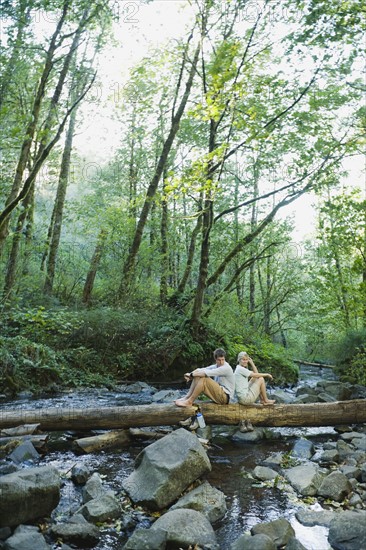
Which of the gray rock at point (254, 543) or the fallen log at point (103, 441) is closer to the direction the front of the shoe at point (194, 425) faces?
the fallen log

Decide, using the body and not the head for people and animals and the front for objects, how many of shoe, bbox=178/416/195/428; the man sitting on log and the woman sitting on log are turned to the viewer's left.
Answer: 2

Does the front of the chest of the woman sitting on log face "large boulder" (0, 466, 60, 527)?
no

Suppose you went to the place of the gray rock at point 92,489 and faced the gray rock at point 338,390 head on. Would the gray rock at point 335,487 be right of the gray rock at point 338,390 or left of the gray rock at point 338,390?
right

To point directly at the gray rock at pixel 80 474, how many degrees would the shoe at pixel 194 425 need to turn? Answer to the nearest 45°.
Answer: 0° — it already faces it

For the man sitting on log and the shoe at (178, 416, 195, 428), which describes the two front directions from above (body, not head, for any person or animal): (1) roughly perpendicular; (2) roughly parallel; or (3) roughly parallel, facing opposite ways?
roughly parallel

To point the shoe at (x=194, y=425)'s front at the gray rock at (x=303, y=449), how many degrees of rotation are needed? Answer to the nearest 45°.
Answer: approximately 135° to its left

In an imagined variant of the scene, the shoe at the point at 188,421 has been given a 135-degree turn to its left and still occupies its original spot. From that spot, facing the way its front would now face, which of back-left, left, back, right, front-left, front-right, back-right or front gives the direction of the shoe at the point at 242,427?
front-left

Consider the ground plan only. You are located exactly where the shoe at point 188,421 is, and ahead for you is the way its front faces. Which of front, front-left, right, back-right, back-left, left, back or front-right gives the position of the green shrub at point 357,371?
back-right

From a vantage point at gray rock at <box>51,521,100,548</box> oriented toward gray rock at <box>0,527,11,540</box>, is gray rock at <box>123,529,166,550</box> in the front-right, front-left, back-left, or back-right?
back-left

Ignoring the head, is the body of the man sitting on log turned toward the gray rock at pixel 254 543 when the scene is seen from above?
no

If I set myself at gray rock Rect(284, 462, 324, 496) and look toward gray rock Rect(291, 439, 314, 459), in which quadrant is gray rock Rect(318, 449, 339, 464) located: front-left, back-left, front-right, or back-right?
front-right

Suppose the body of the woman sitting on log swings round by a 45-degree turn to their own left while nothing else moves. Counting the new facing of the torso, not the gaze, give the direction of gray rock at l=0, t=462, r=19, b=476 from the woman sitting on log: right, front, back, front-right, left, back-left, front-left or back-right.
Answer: back

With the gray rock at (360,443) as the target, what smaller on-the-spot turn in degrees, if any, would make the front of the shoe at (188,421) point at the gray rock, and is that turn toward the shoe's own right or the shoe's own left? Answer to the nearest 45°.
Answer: approximately 180°

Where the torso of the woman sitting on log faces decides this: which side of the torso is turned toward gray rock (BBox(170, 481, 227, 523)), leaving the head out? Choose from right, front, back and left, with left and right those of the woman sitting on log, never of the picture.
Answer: right

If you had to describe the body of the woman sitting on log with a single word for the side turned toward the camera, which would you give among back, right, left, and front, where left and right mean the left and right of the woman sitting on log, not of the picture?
right

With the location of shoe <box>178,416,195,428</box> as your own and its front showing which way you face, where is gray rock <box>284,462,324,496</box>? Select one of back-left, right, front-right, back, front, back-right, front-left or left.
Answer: back-left

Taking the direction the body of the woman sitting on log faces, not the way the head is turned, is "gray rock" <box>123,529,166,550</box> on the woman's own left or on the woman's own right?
on the woman's own right

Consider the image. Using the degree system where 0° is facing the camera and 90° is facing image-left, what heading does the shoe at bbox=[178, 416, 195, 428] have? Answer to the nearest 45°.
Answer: approximately 90°

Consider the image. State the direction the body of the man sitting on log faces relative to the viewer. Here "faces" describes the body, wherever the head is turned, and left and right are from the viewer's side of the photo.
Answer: facing to the left of the viewer
